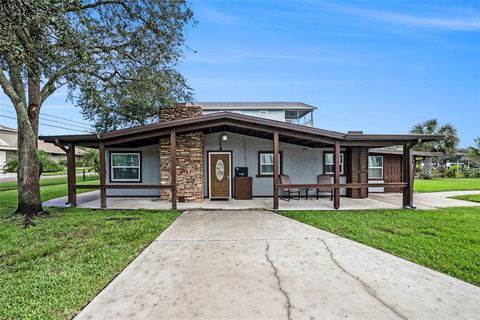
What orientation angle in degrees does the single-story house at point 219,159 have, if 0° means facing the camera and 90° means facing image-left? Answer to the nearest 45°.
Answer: approximately 0°

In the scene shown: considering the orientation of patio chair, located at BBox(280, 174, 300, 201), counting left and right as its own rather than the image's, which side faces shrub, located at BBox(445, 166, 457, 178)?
left

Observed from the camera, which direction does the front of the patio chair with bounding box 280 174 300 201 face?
facing the viewer and to the right of the viewer

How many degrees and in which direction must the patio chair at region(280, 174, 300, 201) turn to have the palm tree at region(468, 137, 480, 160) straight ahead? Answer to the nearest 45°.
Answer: approximately 90° to its left

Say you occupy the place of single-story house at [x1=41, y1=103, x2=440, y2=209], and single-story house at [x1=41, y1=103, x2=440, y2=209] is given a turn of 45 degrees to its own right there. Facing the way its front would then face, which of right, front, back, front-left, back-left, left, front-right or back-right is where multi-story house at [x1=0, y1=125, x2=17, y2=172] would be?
right

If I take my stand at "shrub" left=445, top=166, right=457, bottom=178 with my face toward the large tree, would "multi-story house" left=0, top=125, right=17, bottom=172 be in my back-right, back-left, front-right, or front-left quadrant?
front-right
